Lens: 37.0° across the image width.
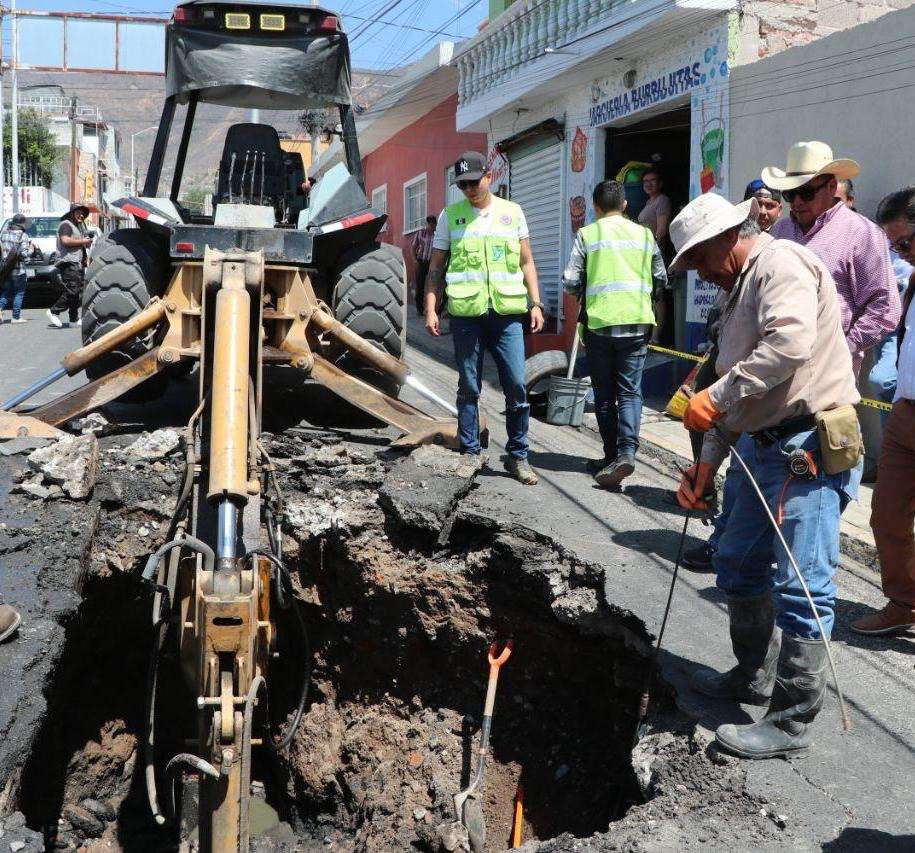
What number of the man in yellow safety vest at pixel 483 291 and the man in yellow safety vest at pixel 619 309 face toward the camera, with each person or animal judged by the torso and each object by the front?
1

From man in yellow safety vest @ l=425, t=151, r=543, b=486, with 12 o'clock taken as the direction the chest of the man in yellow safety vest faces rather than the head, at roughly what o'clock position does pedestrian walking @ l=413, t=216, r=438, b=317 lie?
The pedestrian walking is roughly at 6 o'clock from the man in yellow safety vest.

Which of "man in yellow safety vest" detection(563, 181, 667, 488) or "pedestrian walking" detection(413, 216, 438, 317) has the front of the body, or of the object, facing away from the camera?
the man in yellow safety vest

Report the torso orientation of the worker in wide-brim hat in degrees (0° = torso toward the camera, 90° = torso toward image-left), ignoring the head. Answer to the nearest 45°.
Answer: approximately 90°

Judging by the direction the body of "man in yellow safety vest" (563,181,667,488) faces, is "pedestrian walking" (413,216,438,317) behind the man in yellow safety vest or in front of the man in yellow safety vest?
in front

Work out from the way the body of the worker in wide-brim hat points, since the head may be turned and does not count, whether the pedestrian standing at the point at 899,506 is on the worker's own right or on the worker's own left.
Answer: on the worker's own right

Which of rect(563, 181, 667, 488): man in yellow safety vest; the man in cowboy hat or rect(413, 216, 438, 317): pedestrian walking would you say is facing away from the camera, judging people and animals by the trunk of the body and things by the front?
the man in yellow safety vest

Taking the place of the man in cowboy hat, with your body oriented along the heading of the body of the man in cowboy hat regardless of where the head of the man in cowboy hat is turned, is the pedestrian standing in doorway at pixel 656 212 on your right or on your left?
on your right

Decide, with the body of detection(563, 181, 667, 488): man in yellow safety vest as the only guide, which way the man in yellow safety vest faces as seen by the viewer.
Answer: away from the camera
